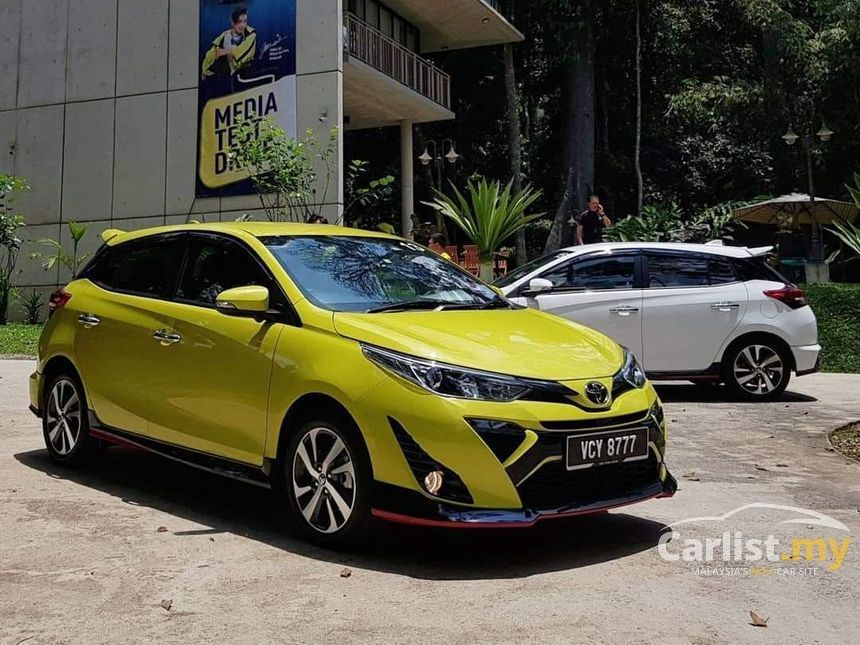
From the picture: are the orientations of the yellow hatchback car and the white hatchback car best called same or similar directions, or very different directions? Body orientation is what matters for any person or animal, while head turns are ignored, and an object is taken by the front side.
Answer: very different directions

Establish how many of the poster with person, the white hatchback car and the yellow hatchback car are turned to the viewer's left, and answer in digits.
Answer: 1

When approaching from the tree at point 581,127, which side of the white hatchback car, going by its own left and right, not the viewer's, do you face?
right

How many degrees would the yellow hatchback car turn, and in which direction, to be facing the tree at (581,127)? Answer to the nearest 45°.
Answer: approximately 135° to its left

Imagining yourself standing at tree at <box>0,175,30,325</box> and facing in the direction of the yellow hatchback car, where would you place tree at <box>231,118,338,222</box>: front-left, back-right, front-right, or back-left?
front-left

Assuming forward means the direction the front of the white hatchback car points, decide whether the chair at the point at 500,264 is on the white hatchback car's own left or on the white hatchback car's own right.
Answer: on the white hatchback car's own right

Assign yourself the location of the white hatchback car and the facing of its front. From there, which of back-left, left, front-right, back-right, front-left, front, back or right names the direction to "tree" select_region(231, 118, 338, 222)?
front-right

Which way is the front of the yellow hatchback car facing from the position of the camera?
facing the viewer and to the right of the viewer

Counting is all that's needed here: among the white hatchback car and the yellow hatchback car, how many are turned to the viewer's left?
1

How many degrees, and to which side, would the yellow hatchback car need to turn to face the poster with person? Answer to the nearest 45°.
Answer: approximately 135° to its left

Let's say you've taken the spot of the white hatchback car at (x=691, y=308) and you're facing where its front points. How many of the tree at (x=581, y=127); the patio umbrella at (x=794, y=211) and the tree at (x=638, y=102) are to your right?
3

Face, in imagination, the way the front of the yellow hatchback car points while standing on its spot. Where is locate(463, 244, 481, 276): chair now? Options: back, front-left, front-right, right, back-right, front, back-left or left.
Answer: back-left

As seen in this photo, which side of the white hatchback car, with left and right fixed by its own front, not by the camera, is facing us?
left

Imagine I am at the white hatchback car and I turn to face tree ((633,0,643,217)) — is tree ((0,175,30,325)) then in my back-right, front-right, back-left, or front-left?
front-left

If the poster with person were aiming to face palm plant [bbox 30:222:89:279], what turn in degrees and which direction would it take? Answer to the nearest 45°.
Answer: approximately 135° to its right

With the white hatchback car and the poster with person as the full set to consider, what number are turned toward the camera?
1

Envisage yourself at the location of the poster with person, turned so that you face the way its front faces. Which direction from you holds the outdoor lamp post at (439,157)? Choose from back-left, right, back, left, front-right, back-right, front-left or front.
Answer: back-left

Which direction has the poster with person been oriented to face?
toward the camera
